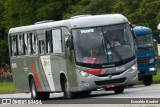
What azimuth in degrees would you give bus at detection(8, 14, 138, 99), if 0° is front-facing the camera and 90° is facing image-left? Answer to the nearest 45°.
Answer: approximately 315°

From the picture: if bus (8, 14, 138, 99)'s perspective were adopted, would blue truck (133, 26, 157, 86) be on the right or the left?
on its left
